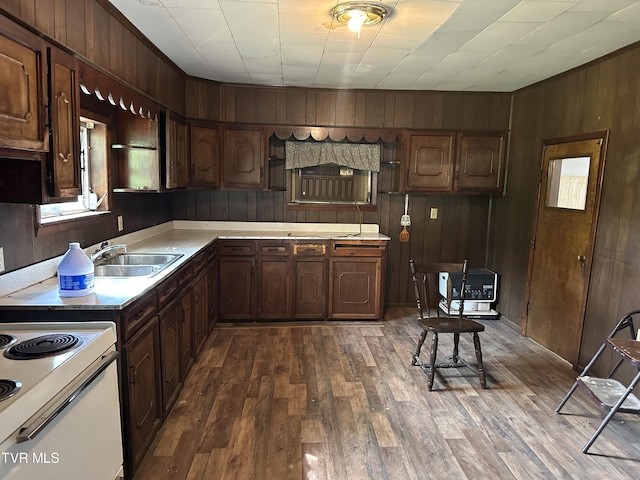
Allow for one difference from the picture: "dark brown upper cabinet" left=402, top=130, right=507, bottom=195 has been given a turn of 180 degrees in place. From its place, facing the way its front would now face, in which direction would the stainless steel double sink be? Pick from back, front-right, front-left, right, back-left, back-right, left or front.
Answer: back-left

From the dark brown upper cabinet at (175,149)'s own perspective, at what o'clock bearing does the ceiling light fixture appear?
The ceiling light fixture is roughly at 2 o'clock from the dark brown upper cabinet.

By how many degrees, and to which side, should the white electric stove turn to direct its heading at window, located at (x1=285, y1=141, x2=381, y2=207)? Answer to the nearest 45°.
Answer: approximately 90° to its left

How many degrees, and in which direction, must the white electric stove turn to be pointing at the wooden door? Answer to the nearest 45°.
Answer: approximately 45° to its left

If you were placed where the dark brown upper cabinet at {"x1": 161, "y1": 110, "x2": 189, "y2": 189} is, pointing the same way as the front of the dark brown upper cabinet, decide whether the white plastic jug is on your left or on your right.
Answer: on your right

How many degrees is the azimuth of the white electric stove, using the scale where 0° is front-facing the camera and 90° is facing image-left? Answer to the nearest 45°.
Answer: approximately 315°

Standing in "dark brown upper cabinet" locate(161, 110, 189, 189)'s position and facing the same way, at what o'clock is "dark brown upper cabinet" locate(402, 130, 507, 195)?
"dark brown upper cabinet" locate(402, 130, 507, 195) is roughly at 12 o'clock from "dark brown upper cabinet" locate(161, 110, 189, 189).

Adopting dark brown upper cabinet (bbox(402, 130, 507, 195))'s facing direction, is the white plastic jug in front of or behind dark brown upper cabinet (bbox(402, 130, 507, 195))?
in front

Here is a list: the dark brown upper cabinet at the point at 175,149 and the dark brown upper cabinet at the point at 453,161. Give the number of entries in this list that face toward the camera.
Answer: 1

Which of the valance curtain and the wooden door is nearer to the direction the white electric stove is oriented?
the wooden door

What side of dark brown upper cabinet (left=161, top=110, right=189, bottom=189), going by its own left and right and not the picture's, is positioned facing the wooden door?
front

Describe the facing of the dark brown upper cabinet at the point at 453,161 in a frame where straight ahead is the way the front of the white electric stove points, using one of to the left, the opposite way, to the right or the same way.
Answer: to the right

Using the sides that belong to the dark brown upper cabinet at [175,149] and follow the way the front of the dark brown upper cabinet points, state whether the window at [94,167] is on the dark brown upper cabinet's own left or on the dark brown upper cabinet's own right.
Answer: on the dark brown upper cabinet's own right

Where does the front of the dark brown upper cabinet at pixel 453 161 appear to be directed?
toward the camera

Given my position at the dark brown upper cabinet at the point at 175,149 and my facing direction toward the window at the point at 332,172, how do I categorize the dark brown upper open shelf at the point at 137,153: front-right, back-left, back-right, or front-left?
back-right

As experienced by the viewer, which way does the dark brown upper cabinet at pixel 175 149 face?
facing to the right of the viewer
